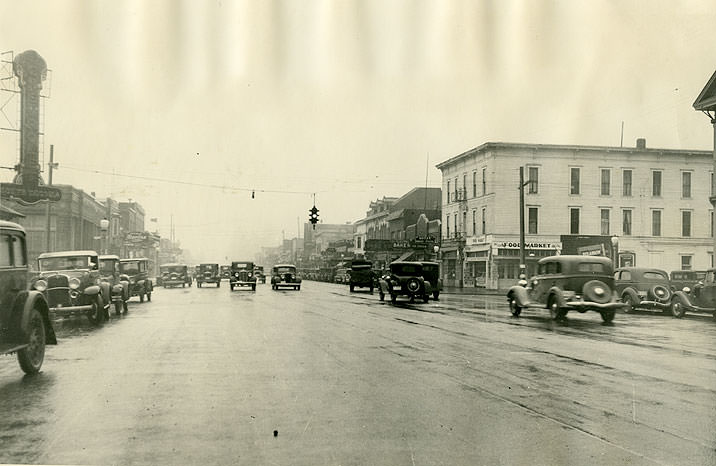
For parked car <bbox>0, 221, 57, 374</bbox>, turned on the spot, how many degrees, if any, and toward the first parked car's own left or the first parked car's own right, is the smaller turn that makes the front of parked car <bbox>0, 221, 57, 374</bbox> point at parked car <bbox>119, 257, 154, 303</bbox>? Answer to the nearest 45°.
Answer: approximately 135° to the first parked car's own right

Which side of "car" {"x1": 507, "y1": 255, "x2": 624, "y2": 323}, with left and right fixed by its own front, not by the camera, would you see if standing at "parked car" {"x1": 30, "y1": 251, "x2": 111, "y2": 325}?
left

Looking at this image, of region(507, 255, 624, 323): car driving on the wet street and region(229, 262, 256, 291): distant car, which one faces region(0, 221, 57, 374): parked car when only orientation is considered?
the distant car

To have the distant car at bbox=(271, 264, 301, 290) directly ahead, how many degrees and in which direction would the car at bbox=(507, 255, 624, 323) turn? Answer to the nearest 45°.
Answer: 0° — it already faces it

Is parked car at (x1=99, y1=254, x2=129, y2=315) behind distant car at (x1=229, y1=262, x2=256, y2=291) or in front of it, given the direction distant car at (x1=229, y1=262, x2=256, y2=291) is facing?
in front

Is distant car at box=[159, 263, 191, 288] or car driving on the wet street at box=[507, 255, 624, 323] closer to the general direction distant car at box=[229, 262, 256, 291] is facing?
the car driving on the wet street

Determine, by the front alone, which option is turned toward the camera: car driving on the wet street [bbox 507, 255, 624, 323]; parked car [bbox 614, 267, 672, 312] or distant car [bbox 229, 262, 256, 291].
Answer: the distant car

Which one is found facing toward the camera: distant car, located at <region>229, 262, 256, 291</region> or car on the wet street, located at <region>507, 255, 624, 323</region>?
the distant car

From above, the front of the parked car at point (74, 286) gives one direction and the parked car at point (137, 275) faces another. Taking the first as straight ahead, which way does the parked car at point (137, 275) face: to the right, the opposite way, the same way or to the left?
the same way

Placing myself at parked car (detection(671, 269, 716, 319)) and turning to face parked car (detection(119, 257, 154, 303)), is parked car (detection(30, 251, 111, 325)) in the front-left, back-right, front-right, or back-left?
front-left

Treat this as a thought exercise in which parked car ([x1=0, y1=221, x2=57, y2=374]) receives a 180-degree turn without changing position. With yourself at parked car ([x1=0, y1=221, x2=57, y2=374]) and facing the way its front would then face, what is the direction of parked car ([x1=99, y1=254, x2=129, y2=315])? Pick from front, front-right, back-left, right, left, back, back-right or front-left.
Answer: front-left

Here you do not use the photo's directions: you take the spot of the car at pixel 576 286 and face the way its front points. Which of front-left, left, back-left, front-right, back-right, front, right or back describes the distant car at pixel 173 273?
front

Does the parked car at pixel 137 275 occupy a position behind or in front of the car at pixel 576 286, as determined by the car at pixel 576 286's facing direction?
in front

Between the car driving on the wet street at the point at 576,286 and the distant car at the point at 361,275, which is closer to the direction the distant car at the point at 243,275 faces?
the car driving on the wet street

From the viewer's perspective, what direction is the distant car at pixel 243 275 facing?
toward the camera

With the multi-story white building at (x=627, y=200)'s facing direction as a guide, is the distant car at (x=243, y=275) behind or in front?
in front

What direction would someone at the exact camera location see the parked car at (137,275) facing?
facing the viewer and to the left of the viewer
